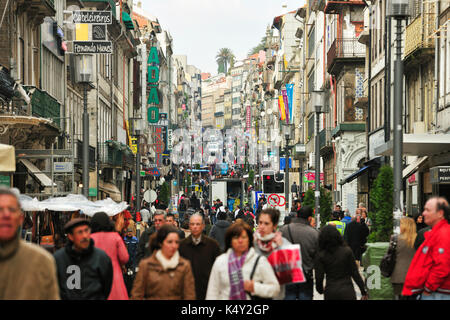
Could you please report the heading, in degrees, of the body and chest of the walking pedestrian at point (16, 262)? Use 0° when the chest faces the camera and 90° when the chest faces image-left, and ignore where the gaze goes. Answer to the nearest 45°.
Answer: approximately 0°

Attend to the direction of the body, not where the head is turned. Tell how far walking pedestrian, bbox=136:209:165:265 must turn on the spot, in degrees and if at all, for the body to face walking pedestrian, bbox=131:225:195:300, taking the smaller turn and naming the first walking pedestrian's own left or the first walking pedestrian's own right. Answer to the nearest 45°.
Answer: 0° — they already face them

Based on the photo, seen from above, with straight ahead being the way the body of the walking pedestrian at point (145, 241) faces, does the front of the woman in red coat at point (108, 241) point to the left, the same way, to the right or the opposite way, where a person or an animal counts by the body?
the opposite way

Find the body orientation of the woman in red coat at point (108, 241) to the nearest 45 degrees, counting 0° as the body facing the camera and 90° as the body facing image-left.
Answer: approximately 180°

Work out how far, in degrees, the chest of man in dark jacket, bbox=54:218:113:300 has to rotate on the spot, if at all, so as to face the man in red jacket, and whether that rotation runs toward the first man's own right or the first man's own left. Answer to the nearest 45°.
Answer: approximately 90° to the first man's own left

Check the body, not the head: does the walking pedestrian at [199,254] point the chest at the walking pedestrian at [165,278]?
yes

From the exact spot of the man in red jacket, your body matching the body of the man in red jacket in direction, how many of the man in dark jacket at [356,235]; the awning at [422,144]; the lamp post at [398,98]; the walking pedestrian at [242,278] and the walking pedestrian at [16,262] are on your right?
3

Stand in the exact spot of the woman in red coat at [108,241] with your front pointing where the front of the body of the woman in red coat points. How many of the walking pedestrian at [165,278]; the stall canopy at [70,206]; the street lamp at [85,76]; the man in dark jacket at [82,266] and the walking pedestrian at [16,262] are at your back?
3

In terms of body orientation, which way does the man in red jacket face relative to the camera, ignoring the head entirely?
to the viewer's left

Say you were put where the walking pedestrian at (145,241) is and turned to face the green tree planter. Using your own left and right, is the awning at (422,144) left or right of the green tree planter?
left
